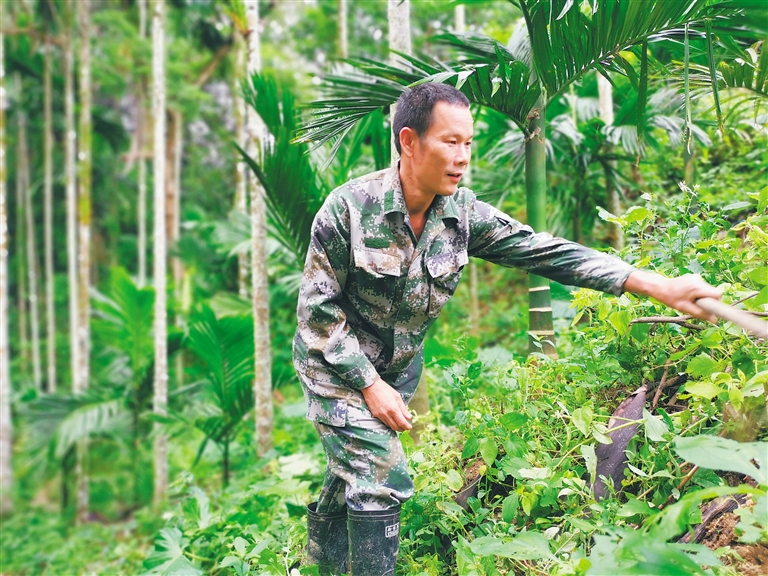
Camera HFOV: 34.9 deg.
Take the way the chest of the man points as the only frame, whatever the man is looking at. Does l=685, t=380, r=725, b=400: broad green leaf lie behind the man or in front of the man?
in front

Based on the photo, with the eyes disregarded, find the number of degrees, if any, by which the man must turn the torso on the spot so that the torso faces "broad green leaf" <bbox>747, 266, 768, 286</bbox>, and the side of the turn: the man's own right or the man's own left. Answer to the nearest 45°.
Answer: approximately 45° to the man's own left

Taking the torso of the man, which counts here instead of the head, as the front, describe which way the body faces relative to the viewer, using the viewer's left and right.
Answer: facing the viewer and to the right of the viewer

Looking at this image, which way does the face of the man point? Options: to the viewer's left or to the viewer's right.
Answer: to the viewer's right

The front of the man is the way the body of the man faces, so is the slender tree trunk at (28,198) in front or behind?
behind
